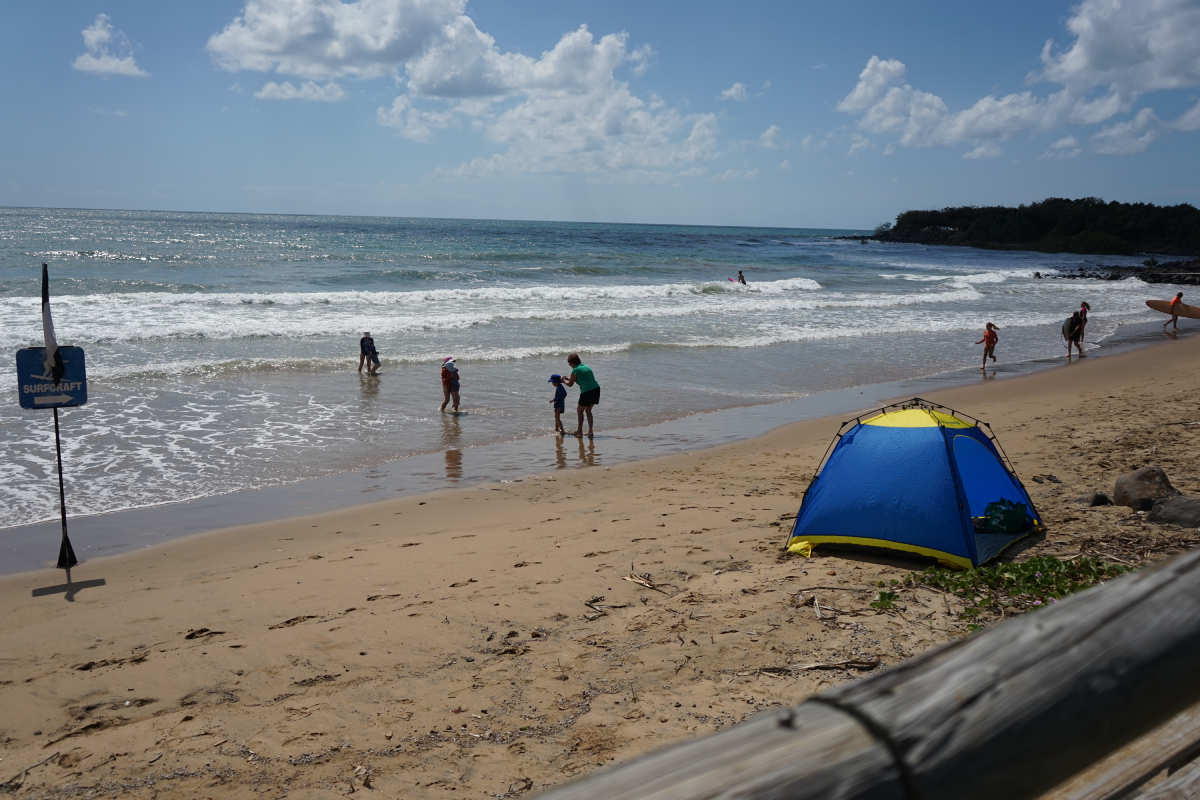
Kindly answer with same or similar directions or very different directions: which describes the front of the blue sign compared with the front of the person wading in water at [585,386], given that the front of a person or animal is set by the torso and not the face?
very different directions

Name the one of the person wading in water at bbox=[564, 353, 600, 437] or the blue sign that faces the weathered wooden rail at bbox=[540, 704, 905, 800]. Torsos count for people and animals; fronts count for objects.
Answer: the blue sign

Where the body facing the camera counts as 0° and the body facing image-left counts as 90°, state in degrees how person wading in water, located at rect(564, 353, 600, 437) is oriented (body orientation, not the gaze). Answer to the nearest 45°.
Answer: approximately 135°

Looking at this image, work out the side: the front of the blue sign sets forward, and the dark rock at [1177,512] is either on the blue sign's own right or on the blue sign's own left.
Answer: on the blue sign's own left

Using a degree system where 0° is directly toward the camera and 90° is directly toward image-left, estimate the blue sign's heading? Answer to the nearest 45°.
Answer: approximately 0°

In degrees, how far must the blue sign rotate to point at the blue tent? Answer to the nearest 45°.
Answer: approximately 45° to its left

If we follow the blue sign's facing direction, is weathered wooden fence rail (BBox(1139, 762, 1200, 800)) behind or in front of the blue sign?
in front

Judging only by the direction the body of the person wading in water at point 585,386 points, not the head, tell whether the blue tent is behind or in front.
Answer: behind

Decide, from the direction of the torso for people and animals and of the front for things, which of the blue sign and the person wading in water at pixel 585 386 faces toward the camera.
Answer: the blue sign

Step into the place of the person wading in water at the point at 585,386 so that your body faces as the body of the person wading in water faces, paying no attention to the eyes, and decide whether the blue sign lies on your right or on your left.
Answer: on your left
